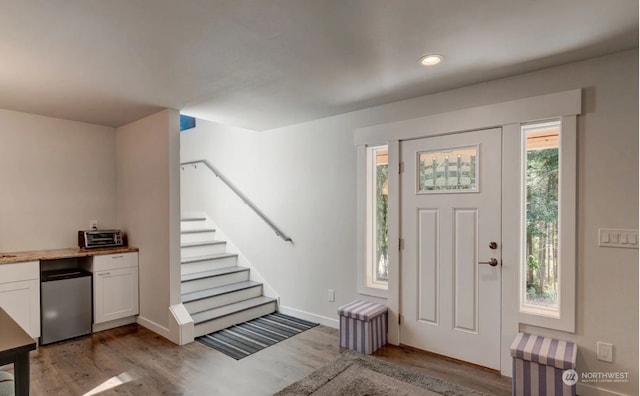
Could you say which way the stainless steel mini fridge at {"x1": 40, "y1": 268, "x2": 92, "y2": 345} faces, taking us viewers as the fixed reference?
facing the viewer and to the right of the viewer

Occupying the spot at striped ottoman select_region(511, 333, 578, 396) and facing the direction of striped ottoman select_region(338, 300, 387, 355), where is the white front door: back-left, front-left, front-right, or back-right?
front-right

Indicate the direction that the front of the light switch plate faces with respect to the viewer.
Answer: facing the viewer

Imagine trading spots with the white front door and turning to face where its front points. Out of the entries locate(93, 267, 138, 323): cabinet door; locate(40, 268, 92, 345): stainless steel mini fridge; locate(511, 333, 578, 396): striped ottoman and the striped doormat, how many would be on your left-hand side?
1

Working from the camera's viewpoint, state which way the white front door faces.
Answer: facing the viewer and to the left of the viewer

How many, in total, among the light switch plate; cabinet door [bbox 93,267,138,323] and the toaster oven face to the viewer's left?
0

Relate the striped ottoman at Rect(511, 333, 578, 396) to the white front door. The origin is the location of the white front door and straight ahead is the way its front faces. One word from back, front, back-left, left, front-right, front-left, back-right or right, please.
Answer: left

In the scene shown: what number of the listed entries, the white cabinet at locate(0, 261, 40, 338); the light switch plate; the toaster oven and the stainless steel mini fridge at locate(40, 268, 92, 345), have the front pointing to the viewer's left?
0

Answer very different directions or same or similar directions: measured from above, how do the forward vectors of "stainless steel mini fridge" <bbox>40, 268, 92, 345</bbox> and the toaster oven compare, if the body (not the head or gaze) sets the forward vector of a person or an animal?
same or similar directions

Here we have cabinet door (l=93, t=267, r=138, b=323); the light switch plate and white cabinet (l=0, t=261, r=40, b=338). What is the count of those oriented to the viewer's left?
0

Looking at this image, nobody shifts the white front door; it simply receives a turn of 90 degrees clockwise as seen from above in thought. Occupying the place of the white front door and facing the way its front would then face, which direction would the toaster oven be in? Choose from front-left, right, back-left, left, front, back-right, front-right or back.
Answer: front-left

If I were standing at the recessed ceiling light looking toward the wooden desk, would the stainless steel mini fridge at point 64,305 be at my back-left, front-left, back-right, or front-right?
front-right

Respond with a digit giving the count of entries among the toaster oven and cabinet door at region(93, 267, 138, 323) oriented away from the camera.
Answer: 0
